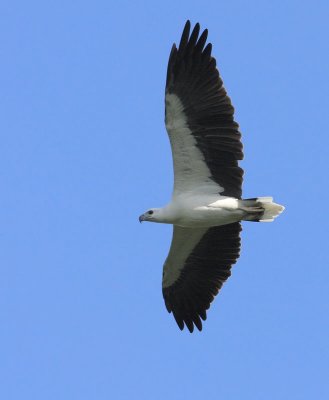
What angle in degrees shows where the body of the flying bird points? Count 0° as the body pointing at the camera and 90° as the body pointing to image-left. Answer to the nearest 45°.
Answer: approximately 90°
